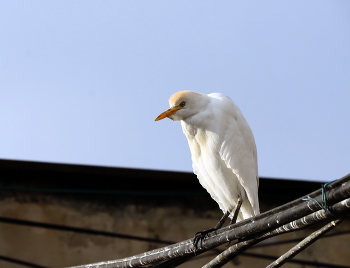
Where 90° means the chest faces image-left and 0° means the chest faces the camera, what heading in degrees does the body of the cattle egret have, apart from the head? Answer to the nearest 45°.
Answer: approximately 45°
